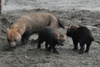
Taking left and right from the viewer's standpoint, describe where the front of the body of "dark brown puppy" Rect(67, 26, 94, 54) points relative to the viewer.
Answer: facing away from the viewer and to the left of the viewer

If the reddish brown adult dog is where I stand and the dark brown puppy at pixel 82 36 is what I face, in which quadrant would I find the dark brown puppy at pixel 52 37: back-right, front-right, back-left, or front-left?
front-right

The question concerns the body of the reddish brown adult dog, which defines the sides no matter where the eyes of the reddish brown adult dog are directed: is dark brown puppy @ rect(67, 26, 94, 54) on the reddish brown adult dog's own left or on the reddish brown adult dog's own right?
on the reddish brown adult dog's own left

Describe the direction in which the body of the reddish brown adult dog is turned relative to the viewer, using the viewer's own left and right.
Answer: facing the viewer and to the left of the viewer

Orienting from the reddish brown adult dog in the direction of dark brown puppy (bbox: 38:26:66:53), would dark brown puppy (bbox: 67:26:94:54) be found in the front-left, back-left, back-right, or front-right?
front-left

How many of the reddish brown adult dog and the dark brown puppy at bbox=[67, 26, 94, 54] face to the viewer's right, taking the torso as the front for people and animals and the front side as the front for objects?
0
